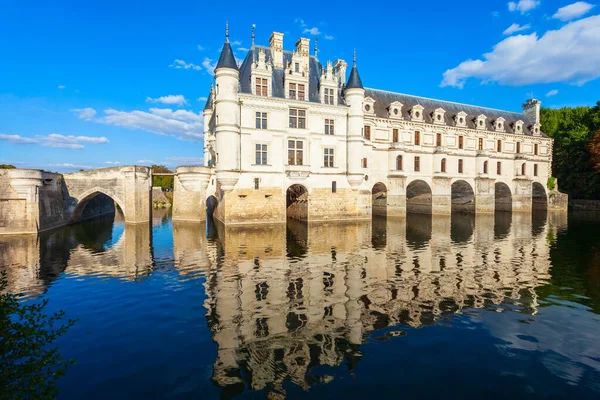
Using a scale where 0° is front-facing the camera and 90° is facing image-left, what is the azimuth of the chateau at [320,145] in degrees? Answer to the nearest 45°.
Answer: approximately 45°

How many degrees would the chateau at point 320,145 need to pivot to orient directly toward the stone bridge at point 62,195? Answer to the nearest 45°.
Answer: approximately 45° to its right
